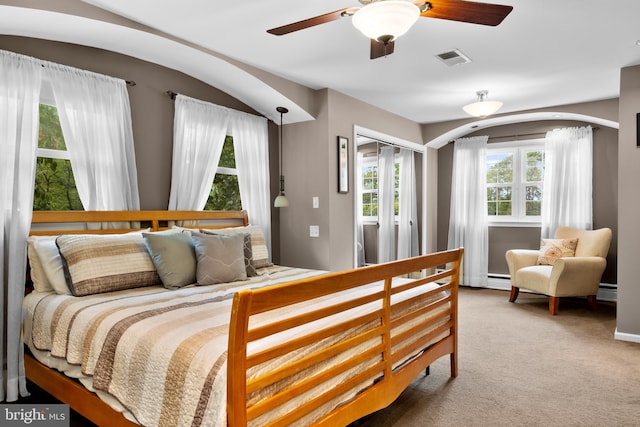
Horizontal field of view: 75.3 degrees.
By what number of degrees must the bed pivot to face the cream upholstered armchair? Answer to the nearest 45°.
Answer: approximately 90° to its left

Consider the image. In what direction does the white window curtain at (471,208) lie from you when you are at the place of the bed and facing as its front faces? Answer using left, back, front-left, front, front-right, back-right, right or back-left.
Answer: left

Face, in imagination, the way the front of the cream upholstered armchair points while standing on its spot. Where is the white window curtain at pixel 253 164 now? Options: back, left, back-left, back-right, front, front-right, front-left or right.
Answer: front

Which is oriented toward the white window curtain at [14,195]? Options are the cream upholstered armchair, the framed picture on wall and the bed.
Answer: the cream upholstered armchair

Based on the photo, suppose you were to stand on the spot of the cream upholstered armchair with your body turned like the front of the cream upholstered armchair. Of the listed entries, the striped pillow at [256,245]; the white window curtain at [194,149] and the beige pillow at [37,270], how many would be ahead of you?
3

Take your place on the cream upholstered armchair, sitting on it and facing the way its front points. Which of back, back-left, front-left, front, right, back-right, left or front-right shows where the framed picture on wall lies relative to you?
front

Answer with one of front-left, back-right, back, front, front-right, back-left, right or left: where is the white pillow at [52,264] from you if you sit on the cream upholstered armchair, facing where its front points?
front

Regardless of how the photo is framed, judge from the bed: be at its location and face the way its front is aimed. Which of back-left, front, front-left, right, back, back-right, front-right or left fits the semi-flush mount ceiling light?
left

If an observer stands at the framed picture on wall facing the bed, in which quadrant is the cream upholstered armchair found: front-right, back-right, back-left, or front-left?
back-left

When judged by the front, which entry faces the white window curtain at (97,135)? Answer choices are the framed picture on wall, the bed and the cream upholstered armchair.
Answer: the cream upholstered armchair

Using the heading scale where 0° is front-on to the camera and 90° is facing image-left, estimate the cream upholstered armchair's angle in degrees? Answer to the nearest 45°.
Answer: approximately 45°

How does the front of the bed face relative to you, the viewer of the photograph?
facing the viewer and to the right of the viewer

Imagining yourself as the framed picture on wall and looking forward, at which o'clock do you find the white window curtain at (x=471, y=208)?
The white window curtain is roughly at 9 o'clock from the framed picture on wall.

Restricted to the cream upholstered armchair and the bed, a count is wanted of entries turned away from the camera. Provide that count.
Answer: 0

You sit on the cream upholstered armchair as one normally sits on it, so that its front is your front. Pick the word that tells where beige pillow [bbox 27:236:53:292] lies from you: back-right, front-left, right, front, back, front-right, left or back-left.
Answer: front

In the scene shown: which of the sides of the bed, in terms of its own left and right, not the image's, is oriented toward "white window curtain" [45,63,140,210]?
back

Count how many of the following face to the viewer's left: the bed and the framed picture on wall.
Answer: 0

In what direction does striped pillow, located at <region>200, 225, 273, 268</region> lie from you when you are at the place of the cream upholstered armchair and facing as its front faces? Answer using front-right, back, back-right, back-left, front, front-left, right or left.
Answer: front
